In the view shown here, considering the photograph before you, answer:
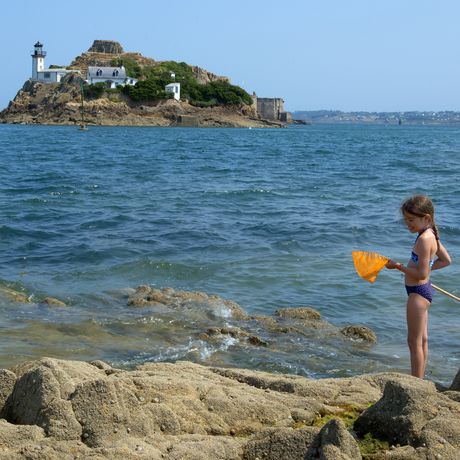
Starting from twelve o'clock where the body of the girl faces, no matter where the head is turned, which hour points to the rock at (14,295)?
The rock is roughly at 1 o'clock from the girl.

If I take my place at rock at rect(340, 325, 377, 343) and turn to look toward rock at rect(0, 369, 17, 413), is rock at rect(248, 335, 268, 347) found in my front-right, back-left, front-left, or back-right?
front-right

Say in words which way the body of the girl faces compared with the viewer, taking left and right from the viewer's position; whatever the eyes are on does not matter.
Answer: facing to the left of the viewer

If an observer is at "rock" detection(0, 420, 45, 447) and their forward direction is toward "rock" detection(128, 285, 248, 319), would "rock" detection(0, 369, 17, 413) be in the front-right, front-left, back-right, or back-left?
front-left

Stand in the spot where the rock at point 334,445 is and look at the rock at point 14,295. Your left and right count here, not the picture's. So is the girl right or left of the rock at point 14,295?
right

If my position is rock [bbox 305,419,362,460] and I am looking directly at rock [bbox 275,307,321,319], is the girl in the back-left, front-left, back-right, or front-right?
front-right

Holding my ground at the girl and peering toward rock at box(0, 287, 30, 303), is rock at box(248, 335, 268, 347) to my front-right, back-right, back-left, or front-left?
front-right

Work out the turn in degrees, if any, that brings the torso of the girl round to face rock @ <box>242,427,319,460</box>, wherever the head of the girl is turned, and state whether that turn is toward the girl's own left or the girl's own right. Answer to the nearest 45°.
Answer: approximately 90° to the girl's own left

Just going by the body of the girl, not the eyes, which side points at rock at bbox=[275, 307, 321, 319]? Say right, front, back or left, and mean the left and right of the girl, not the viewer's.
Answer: right

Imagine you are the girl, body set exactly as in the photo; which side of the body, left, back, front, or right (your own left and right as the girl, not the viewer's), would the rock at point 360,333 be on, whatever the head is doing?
right

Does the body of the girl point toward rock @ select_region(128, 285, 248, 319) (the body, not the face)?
no
